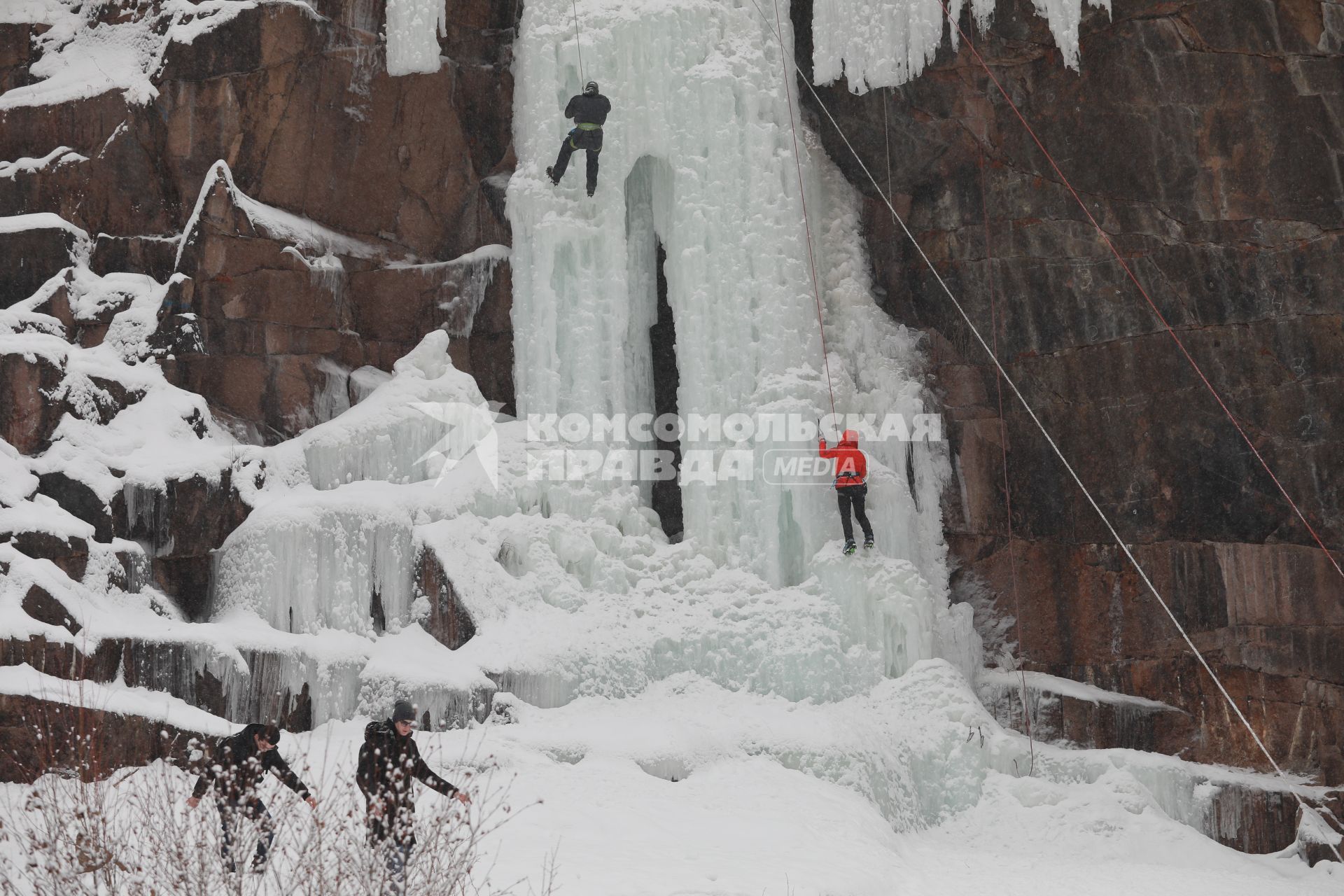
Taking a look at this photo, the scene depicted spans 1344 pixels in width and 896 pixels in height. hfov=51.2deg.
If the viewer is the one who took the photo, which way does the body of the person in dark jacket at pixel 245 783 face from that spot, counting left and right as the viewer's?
facing the viewer and to the right of the viewer

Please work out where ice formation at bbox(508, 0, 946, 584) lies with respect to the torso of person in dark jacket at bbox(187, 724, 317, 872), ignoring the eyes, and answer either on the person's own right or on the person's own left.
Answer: on the person's own left

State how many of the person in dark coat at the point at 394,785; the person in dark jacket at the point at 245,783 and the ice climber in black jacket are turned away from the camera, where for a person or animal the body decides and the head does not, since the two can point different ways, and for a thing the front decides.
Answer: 1

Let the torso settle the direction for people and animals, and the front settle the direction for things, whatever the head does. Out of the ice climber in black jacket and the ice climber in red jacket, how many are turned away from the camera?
2

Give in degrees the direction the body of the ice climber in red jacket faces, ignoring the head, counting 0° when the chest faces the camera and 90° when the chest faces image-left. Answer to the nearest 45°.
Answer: approximately 180°

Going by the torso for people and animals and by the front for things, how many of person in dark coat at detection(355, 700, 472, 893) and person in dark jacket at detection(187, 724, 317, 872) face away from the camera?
0

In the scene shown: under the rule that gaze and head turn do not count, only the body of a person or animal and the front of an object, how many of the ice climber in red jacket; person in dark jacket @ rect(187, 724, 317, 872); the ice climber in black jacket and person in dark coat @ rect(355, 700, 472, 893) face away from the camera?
2

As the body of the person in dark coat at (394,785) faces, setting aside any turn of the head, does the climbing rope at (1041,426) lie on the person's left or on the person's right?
on the person's left

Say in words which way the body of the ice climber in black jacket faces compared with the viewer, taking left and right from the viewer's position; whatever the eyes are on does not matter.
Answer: facing away from the viewer

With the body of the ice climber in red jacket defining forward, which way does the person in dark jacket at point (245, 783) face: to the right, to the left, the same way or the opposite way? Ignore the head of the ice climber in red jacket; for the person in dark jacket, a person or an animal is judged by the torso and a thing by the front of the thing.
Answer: to the right

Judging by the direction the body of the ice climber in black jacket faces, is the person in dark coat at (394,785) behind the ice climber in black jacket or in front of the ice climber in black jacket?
behind

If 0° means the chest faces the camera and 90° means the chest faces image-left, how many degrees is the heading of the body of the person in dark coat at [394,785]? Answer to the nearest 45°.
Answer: approximately 315°
